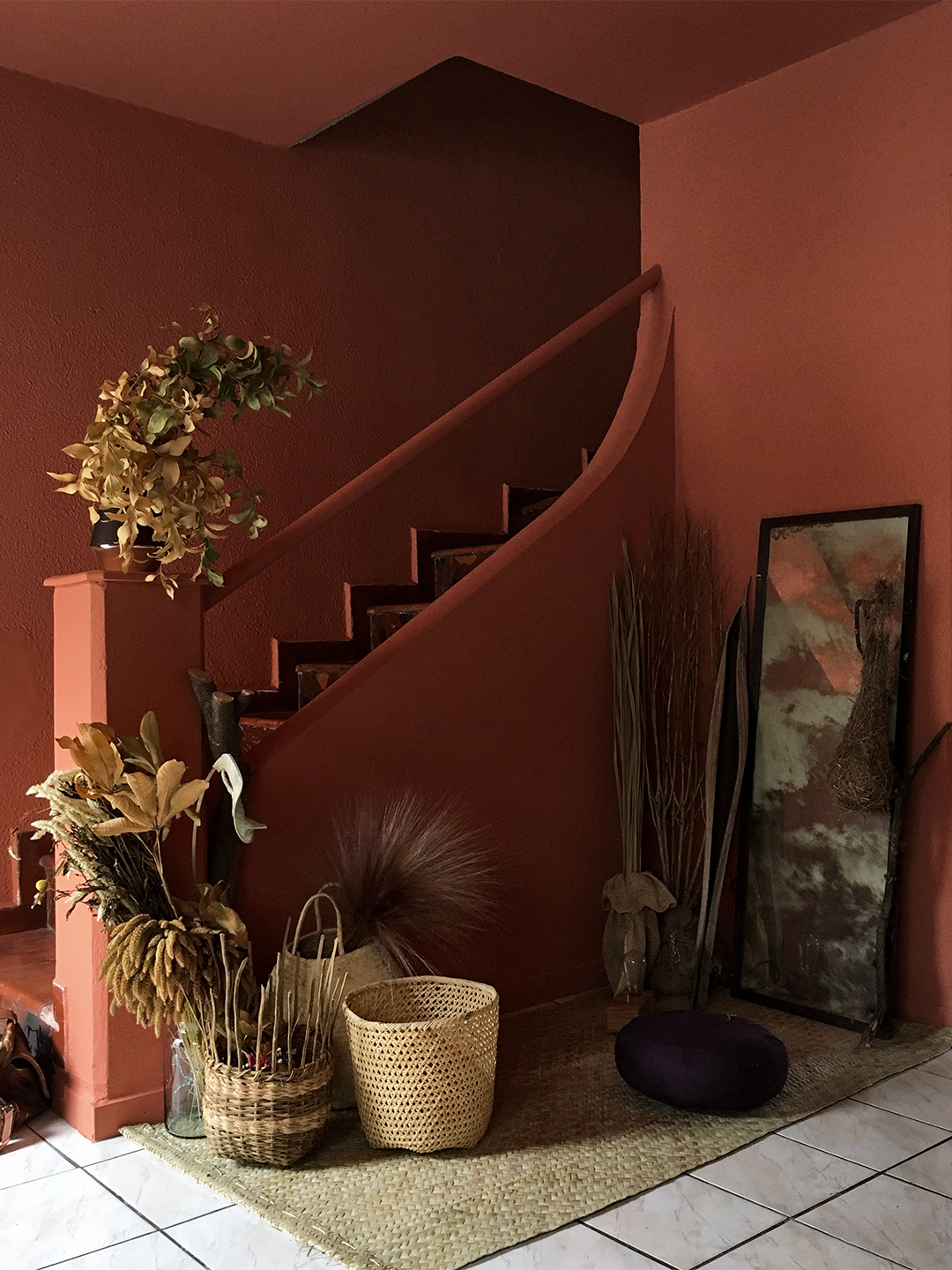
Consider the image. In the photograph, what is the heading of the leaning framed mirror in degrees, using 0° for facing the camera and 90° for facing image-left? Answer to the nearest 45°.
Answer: approximately 45°

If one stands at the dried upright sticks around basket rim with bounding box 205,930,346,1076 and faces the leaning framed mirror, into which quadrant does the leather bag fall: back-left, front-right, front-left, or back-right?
back-left

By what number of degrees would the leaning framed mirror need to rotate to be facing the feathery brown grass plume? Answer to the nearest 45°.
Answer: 0° — it already faces it

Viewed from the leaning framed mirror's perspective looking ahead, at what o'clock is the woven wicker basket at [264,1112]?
The woven wicker basket is roughly at 12 o'clock from the leaning framed mirror.

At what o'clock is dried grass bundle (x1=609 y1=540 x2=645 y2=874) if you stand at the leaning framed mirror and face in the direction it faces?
The dried grass bundle is roughly at 2 o'clock from the leaning framed mirror.

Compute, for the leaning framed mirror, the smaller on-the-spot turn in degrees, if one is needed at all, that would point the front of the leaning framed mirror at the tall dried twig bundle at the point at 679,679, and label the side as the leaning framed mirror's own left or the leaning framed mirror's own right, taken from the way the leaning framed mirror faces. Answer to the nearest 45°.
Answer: approximately 90° to the leaning framed mirror's own right
